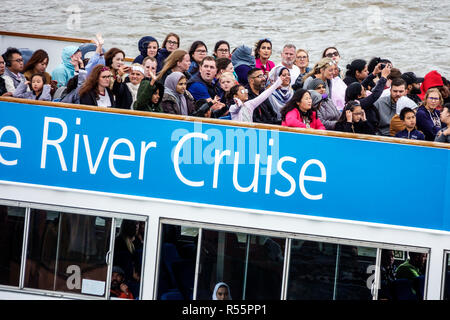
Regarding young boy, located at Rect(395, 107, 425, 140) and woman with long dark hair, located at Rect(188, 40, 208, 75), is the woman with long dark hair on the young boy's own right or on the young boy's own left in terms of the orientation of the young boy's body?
on the young boy's own right

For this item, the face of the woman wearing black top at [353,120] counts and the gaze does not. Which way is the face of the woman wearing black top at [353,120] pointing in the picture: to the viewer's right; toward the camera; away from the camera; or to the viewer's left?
toward the camera

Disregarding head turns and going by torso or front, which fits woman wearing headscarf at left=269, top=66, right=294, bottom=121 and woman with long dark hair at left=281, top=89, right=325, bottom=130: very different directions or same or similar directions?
same or similar directions

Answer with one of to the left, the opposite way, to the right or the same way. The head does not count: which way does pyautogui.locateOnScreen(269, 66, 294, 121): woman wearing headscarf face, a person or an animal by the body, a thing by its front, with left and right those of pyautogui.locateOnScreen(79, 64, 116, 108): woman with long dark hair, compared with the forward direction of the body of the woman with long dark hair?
the same way

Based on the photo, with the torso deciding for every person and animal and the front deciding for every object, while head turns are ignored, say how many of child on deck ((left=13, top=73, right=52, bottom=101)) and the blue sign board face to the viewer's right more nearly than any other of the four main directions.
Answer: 0

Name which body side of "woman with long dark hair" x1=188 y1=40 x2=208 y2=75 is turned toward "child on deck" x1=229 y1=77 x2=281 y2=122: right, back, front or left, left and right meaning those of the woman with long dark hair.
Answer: front

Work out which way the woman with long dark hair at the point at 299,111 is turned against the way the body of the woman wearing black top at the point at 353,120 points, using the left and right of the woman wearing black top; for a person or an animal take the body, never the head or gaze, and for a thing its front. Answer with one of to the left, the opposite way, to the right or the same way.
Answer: the same way

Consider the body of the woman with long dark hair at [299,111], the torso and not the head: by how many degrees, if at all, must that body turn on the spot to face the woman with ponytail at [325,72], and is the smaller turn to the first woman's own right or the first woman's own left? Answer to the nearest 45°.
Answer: approximately 135° to the first woman's own left

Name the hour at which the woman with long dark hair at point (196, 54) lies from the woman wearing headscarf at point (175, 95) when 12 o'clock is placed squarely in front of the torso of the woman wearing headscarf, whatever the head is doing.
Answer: The woman with long dark hair is roughly at 8 o'clock from the woman wearing headscarf.

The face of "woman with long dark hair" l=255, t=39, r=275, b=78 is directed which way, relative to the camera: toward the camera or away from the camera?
toward the camera

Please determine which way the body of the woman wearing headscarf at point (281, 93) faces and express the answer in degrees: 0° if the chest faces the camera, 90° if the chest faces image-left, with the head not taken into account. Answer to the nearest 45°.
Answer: approximately 315°

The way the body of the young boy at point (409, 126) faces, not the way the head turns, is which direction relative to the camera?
toward the camera

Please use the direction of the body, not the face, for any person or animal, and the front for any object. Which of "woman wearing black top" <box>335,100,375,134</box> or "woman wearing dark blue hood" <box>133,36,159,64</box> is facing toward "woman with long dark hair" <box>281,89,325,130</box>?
"woman wearing dark blue hood" <box>133,36,159,64</box>
